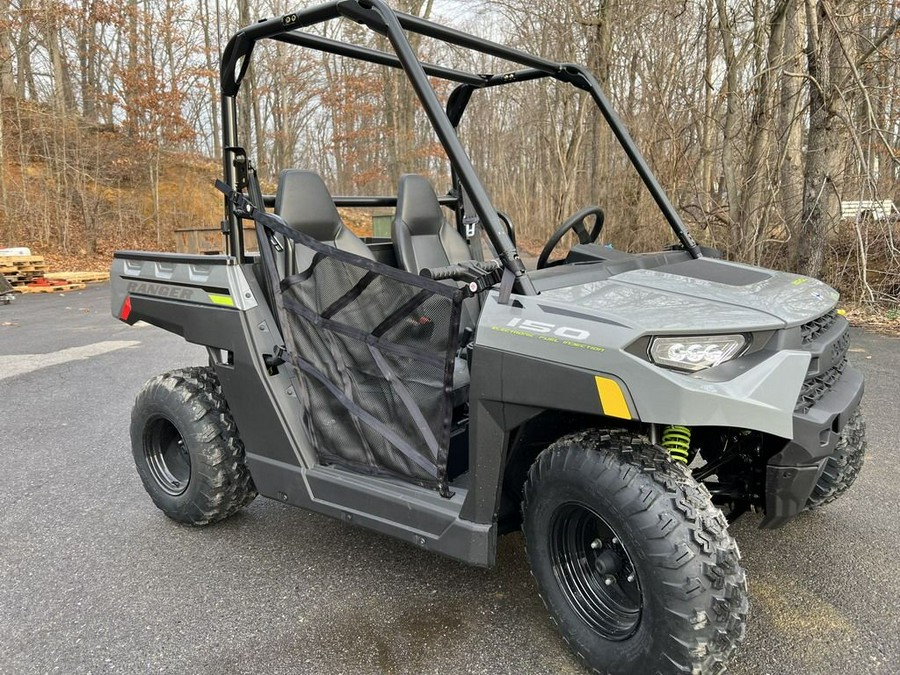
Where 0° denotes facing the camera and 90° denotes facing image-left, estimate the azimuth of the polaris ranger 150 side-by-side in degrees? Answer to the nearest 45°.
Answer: approximately 315°

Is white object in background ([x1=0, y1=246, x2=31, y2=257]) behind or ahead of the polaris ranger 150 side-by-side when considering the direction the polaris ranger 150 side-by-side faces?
behind
